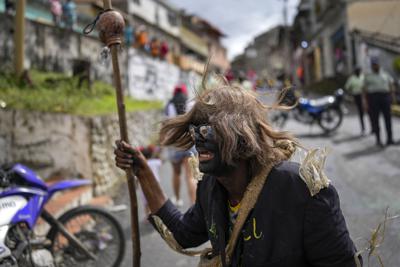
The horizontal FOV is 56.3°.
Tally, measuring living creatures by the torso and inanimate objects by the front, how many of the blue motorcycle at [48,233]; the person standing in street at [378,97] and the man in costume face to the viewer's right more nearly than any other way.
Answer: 1

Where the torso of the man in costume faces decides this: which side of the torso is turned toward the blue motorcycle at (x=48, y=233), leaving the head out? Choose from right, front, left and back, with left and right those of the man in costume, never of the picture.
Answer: right

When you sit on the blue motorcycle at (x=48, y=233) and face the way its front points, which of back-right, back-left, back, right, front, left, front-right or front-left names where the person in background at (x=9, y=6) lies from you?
left

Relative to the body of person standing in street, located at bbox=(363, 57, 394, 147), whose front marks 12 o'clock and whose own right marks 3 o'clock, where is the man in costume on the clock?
The man in costume is roughly at 12 o'clock from the person standing in street.

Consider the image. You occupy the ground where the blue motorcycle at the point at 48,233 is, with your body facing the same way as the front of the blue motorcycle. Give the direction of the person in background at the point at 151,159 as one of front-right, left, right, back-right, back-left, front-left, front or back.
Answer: front-left

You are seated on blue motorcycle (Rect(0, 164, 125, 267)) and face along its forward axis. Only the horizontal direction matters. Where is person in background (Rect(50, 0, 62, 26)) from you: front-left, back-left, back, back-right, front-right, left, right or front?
left

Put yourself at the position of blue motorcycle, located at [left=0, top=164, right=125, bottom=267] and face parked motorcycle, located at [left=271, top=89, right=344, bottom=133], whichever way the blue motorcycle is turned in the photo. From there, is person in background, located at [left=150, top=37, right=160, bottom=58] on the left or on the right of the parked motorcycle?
left

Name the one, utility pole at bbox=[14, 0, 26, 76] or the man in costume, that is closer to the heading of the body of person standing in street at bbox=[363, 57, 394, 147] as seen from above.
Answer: the man in costume

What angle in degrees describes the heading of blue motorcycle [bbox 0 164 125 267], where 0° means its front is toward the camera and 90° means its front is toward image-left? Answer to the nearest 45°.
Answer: approximately 270°

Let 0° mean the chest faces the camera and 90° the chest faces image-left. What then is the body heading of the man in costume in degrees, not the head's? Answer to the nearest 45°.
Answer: approximately 45°
